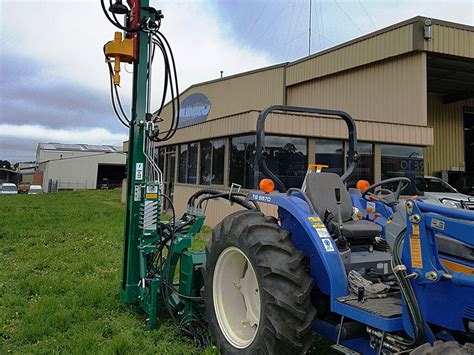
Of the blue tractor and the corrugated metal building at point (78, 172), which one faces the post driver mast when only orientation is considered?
the corrugated metal building

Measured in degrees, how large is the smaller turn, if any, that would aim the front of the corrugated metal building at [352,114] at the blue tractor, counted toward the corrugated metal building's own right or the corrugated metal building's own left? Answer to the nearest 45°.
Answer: approximately 45° to the corrugated metal building's own left

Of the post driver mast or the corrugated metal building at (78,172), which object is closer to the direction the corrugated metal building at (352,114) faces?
the post driver mast

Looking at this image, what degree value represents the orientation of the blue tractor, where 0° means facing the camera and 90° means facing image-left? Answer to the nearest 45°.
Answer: approximately 315°

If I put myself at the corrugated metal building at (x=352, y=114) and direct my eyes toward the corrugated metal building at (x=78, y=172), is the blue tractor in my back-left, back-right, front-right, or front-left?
back-left

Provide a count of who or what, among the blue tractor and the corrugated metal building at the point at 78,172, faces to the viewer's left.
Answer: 0

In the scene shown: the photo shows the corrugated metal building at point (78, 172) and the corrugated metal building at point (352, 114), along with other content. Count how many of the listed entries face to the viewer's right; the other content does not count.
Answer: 0

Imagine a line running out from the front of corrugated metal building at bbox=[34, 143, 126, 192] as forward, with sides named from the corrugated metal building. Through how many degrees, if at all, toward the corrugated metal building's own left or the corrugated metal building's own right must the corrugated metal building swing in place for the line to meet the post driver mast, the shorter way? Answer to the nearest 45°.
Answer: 0° — it already faces it

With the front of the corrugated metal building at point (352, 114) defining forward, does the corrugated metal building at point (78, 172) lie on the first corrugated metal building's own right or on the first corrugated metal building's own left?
on the first corrugated metal building's own right

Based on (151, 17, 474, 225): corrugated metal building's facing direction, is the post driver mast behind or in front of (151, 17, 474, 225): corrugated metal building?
in front

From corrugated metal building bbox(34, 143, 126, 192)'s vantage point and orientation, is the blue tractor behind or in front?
in front
